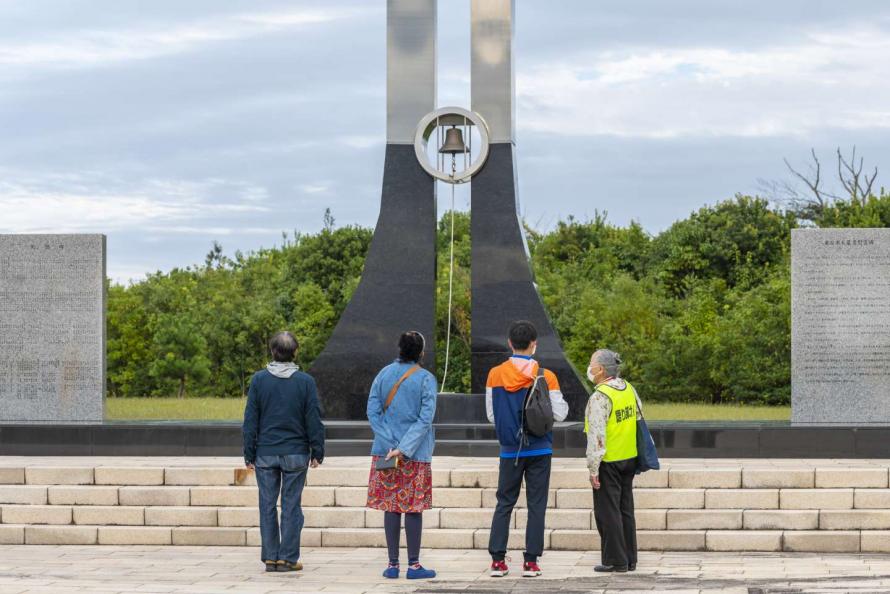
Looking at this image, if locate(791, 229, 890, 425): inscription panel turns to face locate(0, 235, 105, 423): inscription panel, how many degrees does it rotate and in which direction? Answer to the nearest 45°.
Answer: approximately 90° to its right

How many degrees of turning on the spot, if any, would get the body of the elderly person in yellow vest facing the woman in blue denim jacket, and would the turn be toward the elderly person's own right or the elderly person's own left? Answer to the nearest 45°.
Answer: approximately 45° to the elderly person's own left

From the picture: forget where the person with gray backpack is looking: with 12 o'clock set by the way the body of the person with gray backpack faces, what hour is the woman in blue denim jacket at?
The woman in blue denim jacket is roughly at 9 o'clock from the person with gray backpack.

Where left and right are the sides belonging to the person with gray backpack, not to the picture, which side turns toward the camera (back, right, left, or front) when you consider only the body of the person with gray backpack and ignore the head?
back

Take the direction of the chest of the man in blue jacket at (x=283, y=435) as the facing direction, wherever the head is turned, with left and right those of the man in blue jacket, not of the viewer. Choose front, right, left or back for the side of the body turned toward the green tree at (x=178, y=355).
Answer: front

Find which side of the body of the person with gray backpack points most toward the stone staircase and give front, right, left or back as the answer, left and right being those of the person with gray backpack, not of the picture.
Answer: front

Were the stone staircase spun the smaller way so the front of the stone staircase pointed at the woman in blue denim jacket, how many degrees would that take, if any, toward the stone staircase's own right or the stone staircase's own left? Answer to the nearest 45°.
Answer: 0° — it already faces them

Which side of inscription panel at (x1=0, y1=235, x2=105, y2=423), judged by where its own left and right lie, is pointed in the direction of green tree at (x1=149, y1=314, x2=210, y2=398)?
back

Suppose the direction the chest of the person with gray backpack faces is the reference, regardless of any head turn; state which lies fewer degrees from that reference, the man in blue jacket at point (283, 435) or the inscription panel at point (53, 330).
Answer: the inscription panel

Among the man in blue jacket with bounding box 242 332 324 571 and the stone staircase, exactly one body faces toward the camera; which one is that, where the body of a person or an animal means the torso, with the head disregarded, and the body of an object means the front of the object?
the stone staircase

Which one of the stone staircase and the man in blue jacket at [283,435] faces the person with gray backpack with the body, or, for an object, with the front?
the stone staircase

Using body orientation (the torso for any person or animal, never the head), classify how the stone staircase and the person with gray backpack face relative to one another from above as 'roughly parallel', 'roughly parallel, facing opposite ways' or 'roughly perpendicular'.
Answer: roughly parallel, facing opposite ways

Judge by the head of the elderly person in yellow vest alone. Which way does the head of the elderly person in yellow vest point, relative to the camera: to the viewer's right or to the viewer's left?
to the viewer's left

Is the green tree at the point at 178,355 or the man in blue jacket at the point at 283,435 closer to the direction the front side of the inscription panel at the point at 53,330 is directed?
the man in blue jacket

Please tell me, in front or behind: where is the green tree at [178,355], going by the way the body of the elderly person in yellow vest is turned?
in front

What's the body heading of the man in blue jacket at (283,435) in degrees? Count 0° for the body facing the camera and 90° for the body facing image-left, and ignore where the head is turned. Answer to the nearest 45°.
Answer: approximately 180°

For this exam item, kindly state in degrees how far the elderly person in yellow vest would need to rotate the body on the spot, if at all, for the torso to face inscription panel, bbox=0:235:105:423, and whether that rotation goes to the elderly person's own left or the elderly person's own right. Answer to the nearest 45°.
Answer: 0° — they already face it

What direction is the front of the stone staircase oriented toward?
toward the camera

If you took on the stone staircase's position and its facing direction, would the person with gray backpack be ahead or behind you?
ahead

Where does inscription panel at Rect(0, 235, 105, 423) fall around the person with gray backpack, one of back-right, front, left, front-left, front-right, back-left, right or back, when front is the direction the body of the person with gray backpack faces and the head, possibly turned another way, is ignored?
front-left
